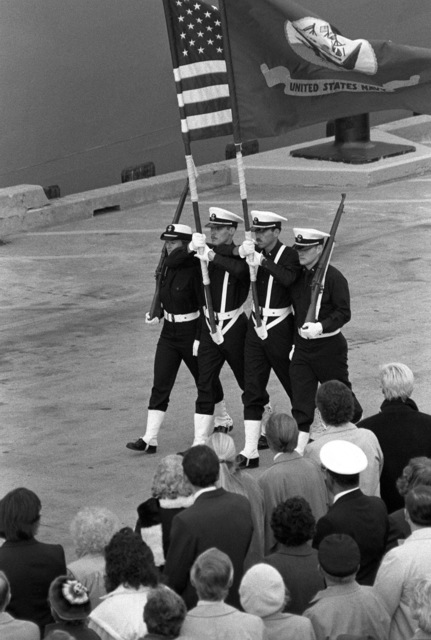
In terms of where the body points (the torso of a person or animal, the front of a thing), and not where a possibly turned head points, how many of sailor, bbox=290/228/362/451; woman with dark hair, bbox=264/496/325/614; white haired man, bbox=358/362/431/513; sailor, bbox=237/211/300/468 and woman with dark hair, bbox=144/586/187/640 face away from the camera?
3

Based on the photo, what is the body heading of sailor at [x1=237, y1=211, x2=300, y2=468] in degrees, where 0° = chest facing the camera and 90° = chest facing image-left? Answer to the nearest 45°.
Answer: approximately 45°

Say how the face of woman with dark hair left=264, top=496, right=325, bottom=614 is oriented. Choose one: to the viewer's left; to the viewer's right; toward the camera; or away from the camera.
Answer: away from the camera

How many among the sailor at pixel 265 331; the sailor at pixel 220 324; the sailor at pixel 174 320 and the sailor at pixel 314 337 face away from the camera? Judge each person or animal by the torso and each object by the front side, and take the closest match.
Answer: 0

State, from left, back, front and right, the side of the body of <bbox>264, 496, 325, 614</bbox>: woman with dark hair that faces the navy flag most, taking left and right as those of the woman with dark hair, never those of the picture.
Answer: front

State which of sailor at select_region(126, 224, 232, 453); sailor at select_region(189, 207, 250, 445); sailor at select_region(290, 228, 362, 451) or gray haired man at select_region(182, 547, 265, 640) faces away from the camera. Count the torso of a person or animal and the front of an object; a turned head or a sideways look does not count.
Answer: the gray haired man

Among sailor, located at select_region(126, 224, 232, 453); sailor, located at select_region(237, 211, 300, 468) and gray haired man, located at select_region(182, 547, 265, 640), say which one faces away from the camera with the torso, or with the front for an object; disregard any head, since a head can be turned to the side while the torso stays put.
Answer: the gray haired man

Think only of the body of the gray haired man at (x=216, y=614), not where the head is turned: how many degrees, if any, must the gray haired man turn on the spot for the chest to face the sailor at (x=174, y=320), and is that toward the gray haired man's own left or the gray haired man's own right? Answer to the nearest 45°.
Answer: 0° — they already face them

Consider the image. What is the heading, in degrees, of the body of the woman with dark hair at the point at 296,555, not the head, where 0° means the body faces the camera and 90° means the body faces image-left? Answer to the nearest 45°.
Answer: approximately 180°

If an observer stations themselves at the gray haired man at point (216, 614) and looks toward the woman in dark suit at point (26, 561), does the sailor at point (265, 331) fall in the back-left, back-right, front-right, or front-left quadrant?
front-right

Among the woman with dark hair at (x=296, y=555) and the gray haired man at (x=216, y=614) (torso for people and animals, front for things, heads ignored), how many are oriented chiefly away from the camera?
2

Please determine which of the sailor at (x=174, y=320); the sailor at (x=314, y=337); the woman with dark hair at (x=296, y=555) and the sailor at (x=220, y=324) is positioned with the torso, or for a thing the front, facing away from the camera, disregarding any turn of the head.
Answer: the woman with dark hair

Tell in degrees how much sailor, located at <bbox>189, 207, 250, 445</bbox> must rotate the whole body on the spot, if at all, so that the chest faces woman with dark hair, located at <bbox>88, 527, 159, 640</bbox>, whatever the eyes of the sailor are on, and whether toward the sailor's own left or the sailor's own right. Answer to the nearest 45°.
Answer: approximately 45° to the sailor's own left

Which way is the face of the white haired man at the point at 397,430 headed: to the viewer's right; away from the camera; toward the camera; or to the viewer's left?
away from the camera

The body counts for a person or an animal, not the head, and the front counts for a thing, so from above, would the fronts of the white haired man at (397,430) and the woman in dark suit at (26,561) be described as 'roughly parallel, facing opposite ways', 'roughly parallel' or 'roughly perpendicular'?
roughly parallel

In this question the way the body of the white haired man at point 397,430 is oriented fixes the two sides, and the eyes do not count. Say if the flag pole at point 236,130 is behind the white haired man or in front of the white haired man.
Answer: in front

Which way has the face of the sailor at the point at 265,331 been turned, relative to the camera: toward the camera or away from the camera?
toward the camera

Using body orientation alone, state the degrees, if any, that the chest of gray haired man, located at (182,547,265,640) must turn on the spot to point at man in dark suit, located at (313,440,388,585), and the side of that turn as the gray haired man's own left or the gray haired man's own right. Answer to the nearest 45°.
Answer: approximately 45° to the gray haired man's own right
